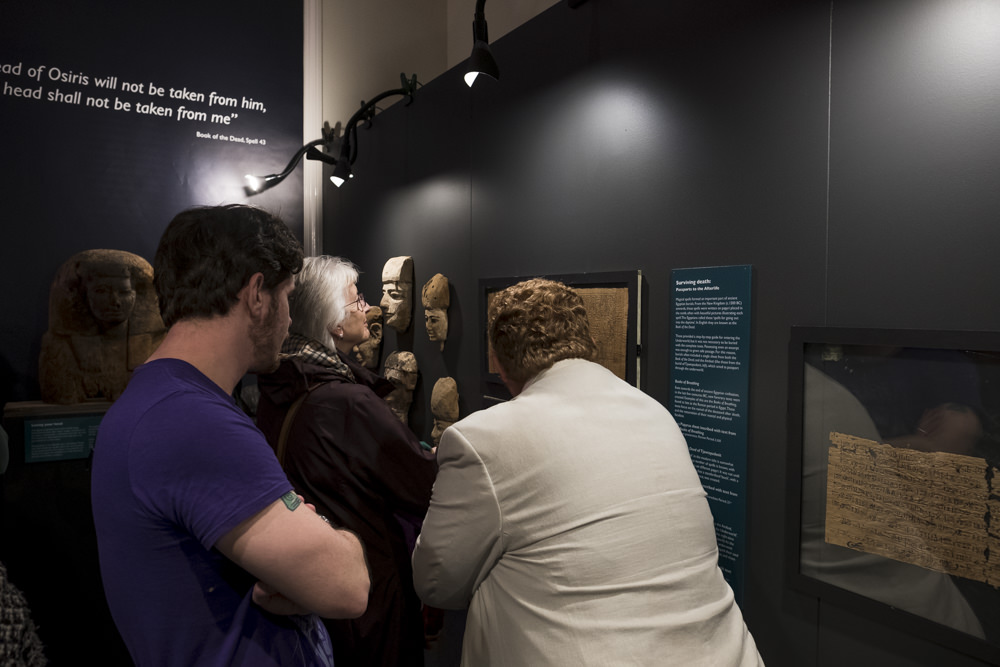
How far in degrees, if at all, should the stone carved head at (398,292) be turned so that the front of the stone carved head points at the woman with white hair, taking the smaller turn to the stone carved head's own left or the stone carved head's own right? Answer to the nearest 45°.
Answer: approximately 45° to the stone carved head's own left

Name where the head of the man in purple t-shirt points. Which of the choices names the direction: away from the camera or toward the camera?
away from the camera

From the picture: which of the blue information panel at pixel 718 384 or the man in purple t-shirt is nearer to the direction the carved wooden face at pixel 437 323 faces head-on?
the man in purple t-shirt

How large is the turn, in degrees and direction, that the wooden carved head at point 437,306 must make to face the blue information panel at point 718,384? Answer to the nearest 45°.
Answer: approximately 90° to its left

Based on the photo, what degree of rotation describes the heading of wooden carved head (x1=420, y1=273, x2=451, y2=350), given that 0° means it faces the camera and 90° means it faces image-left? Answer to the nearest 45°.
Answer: approximately 45°

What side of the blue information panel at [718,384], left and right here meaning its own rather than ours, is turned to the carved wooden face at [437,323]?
right

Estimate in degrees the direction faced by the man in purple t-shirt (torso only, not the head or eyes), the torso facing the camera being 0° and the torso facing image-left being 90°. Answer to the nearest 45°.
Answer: approximately 225°

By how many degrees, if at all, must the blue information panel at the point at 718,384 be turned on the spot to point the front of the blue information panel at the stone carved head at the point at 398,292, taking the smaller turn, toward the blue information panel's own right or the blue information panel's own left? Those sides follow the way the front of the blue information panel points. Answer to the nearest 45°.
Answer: approximately 90° to the blue information panel's own right

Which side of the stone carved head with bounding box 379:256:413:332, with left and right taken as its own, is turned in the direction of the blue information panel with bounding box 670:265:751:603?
left

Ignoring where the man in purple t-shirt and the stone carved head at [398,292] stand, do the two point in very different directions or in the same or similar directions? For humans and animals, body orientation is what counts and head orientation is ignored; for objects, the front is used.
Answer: very different directions

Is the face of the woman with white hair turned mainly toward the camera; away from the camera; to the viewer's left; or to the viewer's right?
to the viewer's right
